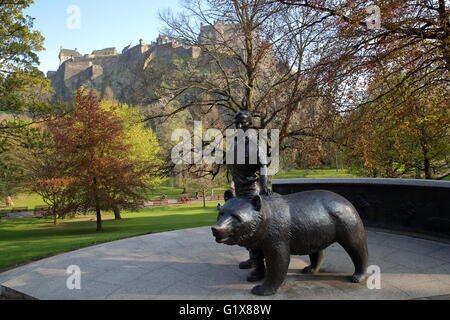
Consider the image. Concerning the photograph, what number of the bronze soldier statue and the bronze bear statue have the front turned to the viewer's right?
0

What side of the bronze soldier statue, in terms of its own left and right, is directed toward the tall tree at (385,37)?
back

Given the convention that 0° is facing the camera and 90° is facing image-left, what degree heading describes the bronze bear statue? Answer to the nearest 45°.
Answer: approximately 45°

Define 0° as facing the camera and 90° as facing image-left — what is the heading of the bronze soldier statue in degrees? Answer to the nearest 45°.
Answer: approximately 45°

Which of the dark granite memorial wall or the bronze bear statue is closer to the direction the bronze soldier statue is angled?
the bronze bear statue

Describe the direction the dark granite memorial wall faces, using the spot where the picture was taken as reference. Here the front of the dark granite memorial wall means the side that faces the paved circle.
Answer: facing the viewer and to the left of the viewer

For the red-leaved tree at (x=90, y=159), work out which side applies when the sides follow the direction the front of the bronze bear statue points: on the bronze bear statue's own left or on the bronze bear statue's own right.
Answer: on the bronze bear statue's own right

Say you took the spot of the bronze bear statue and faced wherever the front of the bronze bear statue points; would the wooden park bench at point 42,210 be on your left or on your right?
on your right

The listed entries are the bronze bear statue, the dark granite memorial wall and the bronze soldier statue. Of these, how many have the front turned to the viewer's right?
0

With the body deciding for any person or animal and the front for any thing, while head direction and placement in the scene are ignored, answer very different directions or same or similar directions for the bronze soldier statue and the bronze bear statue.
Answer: same or similar directions
